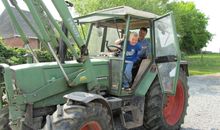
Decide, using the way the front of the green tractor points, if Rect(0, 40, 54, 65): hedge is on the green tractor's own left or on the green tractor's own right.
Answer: on the green tractor's own right

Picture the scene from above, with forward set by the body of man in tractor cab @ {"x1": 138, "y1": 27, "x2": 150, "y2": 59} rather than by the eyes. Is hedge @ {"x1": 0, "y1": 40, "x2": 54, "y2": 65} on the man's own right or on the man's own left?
on the man's own right

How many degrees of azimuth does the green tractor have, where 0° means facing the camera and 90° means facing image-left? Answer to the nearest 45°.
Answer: approximately 45°

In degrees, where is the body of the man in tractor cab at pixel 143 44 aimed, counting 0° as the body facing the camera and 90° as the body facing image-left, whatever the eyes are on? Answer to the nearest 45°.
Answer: approximately 45°
